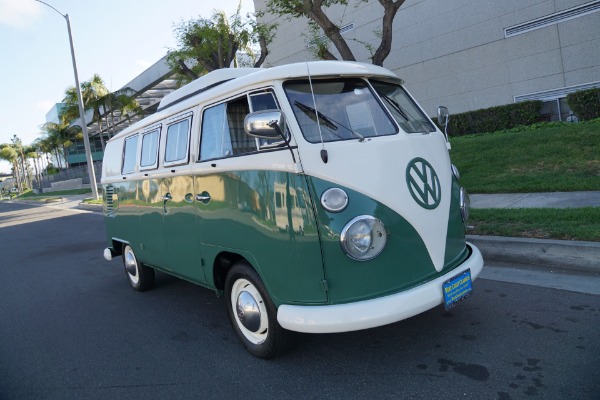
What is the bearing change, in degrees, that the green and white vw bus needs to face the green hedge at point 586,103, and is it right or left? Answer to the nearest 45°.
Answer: approximately 90° to its left

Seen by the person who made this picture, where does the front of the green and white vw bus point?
facing the viewer and to the right of the viewer

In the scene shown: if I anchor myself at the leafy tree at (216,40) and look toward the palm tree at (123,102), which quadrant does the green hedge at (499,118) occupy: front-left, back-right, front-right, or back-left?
back-right

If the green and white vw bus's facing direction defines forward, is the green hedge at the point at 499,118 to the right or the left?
on its left

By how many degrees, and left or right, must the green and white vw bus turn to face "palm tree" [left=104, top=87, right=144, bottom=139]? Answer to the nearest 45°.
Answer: approximately 135° to its left

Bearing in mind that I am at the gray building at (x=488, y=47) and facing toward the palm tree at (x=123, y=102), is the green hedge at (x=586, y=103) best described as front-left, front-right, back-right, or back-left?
back-left

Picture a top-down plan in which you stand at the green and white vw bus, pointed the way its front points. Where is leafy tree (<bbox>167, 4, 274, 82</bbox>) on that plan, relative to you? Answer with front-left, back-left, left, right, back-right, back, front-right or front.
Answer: back-left
